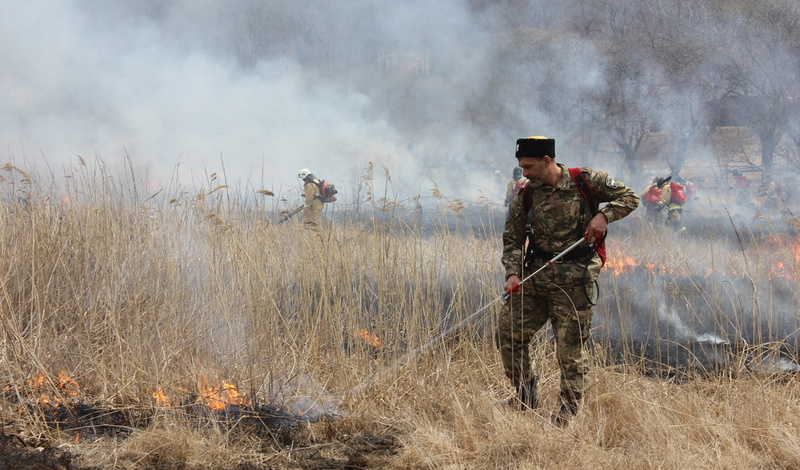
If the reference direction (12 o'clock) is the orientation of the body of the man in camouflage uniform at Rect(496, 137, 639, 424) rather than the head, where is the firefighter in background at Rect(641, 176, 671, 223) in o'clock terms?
The firefighter in background is roughly at 5 o'clock from the man in camouflage uniform.

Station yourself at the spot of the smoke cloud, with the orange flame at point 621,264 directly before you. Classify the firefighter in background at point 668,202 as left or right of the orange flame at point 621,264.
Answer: left

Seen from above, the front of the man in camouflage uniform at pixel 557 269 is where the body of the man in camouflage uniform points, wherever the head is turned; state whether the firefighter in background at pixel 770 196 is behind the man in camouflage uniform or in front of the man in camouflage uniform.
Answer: behind

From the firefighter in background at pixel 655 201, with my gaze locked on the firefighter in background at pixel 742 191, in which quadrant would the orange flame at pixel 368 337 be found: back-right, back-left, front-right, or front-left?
back-right

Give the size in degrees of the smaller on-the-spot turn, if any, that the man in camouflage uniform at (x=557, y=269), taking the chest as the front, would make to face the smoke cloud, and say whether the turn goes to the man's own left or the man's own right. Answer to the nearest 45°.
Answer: approximately 90° to the man's own right

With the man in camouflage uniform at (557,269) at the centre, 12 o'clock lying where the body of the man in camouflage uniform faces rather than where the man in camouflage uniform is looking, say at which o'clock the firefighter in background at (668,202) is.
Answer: The firefighter in background is roughly at 5 o'clock from the man in camouflage uniform.

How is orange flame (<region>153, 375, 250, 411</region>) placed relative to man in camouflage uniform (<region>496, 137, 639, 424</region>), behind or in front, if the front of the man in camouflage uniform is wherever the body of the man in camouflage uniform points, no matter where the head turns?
in front

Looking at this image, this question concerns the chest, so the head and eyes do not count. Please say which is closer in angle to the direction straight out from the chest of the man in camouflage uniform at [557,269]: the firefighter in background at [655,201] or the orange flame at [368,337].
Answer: the orange flame

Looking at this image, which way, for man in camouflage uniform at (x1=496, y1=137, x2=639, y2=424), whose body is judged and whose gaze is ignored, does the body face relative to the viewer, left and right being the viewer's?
facing the viewer and to the left of the viewer
